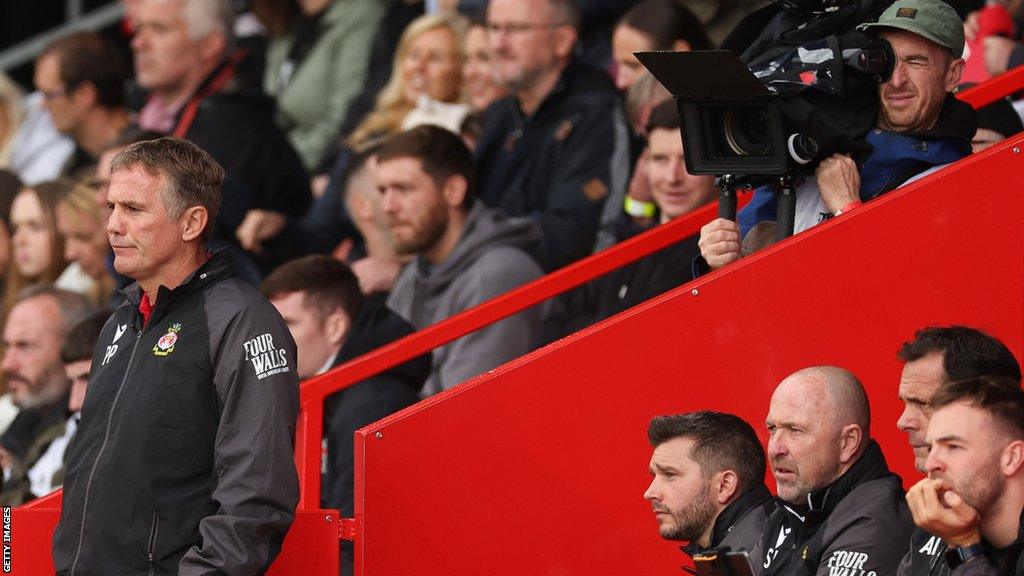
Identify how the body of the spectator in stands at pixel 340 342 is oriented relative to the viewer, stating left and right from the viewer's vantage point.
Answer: facing to the left of the viewer

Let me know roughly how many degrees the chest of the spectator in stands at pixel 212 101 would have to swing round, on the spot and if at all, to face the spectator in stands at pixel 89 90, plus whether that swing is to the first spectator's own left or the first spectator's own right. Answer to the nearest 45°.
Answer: approximately 90° to the first spectator's own right

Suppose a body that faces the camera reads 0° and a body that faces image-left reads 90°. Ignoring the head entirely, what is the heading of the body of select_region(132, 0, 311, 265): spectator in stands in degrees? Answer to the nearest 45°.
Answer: approximately 45°

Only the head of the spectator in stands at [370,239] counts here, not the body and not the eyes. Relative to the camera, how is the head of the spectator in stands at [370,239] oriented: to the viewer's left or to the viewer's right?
to the viewer's left

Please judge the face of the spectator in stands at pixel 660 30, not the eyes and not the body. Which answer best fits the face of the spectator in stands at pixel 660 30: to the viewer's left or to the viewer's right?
to the viewer's left

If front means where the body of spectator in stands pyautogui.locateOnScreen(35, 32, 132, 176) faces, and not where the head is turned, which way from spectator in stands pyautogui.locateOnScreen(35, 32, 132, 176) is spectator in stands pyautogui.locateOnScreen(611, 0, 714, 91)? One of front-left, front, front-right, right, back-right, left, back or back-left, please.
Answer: back-left

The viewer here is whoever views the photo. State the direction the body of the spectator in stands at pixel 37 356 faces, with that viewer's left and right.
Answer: facing the viewer and to the left of the viewer

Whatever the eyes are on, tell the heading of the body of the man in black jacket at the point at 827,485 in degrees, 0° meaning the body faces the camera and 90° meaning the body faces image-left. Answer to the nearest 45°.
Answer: approximately 45°

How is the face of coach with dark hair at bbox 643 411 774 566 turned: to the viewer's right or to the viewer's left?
to the viewer's left

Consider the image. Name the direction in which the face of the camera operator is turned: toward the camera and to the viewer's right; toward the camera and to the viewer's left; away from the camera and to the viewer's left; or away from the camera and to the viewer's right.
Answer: toward the camera and to the viewer's left

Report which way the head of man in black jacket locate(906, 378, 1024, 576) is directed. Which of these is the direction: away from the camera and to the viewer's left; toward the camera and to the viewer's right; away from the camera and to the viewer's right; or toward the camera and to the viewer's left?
toward the camera and to the viewer's left

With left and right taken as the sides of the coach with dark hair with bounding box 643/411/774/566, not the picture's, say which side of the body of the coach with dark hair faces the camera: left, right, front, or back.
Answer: left

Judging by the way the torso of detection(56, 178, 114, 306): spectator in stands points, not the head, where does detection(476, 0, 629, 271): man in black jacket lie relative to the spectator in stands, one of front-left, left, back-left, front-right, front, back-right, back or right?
left
